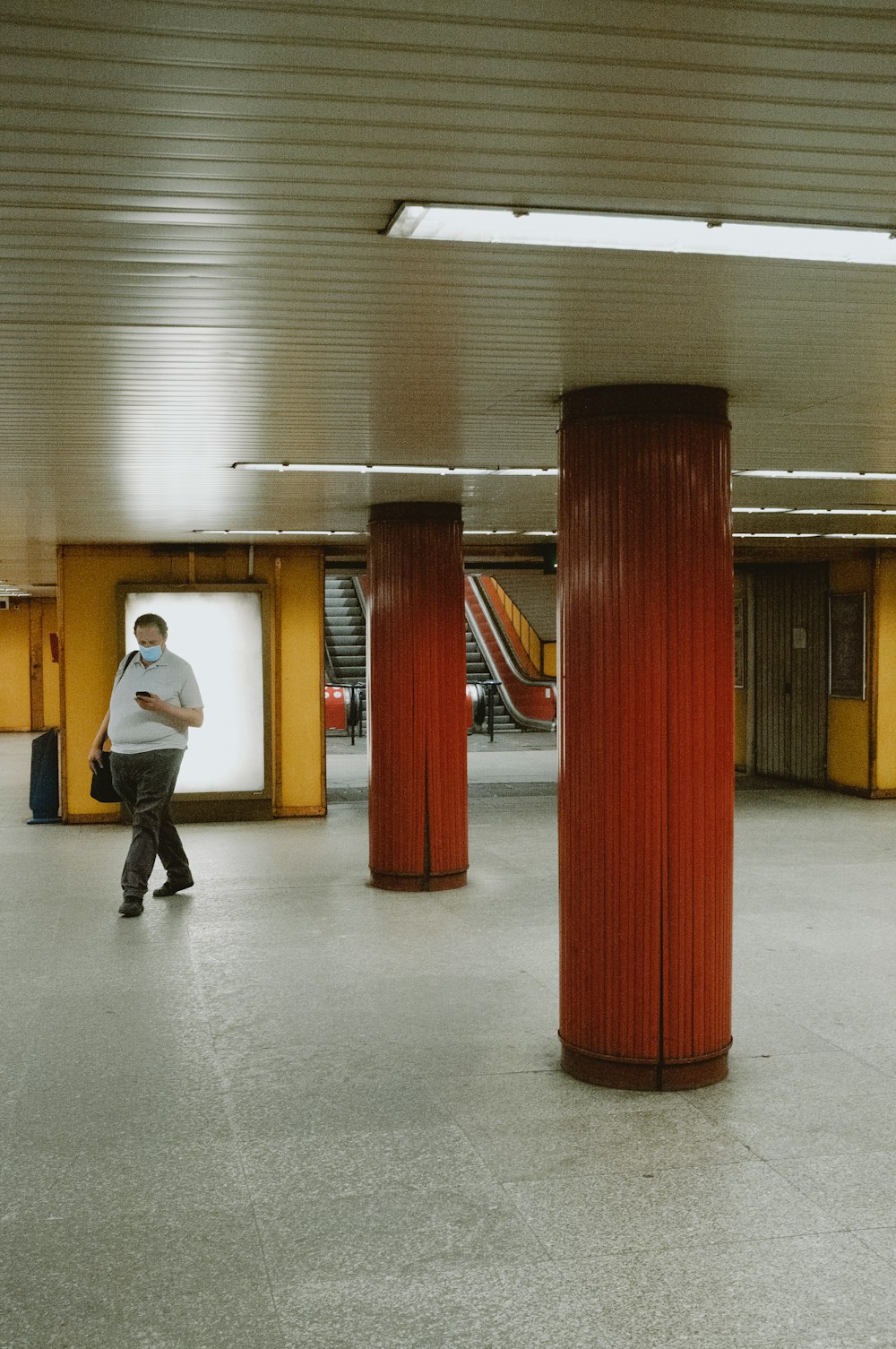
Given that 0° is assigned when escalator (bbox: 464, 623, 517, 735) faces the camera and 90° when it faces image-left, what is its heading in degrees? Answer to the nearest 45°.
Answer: approximately 0°

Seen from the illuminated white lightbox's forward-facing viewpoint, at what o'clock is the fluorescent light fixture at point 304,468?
The fluorescent light fixture is roughly at 12 o'clock from the illuminated white lightbox.

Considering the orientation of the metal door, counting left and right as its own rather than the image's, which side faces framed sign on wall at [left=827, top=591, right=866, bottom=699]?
left

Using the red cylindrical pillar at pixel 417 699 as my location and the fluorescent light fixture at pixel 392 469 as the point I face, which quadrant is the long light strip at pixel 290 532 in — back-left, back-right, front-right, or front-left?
back-right

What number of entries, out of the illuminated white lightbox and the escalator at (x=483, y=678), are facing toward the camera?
2

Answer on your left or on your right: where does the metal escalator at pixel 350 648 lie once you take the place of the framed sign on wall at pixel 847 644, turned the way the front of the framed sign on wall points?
on your right

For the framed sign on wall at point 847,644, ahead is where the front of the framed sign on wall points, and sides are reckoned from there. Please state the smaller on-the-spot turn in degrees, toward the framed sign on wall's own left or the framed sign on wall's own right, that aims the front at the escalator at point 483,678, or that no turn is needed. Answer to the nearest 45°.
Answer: approximately 90° to the framed sign on wall's own right

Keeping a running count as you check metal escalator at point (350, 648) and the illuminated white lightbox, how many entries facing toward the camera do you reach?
2
